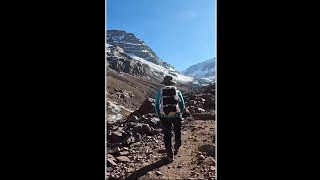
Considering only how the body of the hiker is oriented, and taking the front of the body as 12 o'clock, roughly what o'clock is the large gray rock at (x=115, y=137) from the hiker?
The large gray rock is roughly at 11 o'clock from the hiker.

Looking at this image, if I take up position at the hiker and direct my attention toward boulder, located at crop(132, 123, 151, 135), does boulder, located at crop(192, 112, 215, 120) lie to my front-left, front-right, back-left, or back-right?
front-right

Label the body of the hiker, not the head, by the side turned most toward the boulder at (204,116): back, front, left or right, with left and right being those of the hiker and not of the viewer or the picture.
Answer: front

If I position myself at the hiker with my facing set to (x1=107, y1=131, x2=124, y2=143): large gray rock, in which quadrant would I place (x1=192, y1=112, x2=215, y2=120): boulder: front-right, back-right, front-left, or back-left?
front-right

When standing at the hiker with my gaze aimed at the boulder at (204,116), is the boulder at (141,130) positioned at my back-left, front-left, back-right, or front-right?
front-left

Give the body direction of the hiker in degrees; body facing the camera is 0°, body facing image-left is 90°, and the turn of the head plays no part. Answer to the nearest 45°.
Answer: approximately 180°

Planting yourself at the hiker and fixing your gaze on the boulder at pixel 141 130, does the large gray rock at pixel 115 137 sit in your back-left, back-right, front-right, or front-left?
front-left

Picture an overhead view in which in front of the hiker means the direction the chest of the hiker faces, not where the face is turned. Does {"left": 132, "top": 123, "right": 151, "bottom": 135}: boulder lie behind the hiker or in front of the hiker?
in front
